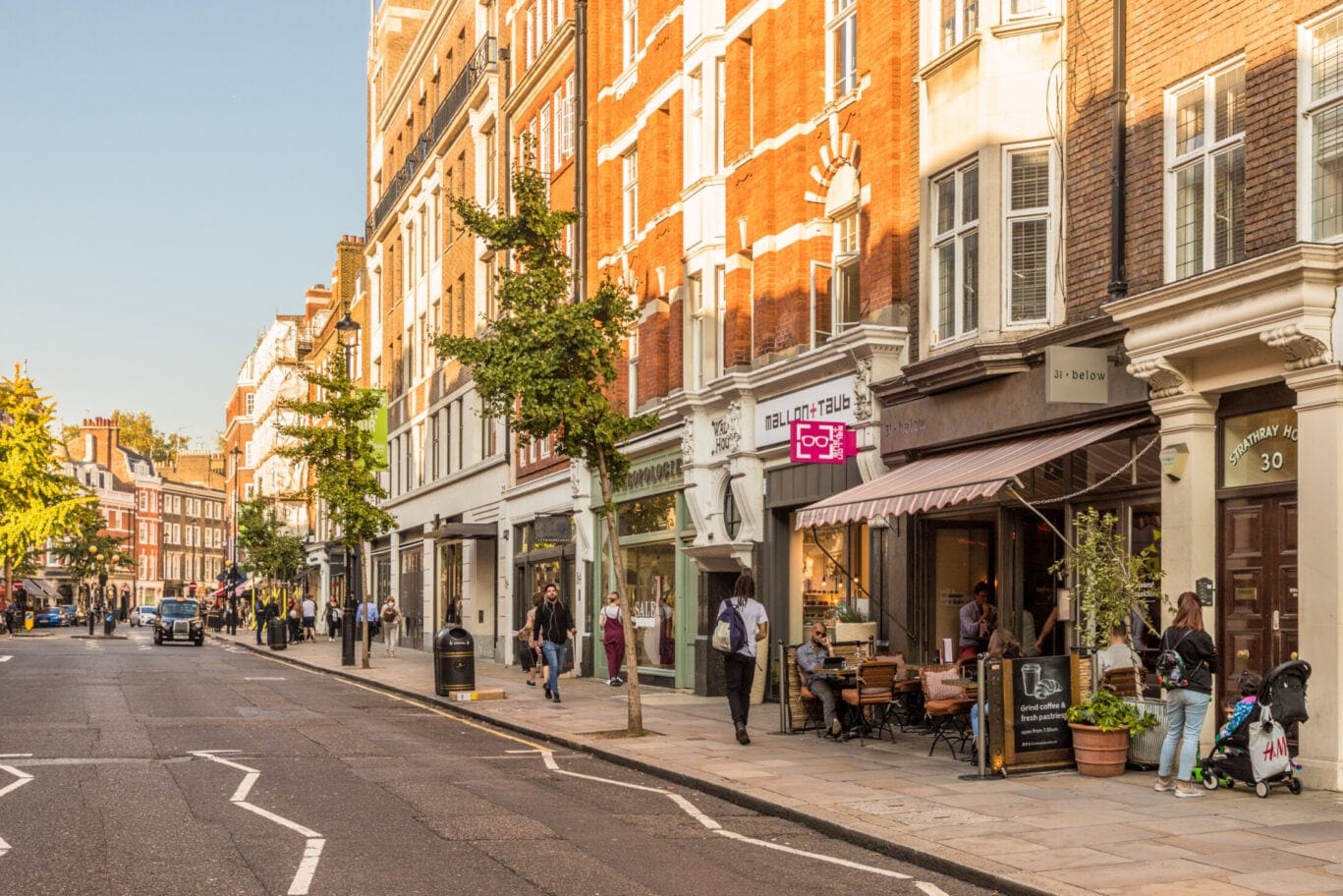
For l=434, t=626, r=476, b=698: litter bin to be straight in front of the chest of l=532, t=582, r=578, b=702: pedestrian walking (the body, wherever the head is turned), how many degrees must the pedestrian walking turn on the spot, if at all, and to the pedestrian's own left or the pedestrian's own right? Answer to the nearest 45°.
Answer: approximately 90° to the pedestrian's own right

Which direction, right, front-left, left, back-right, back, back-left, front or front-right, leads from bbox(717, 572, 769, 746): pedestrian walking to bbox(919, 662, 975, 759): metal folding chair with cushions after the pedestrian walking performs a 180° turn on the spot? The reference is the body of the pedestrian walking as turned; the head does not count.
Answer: front-left

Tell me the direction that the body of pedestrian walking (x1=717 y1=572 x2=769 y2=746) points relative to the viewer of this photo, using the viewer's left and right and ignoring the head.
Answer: facing away from the viewer

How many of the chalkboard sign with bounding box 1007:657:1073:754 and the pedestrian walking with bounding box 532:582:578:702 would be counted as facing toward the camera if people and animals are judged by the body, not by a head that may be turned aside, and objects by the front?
2

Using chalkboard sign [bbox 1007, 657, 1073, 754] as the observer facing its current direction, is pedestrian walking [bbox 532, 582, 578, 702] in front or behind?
behind
